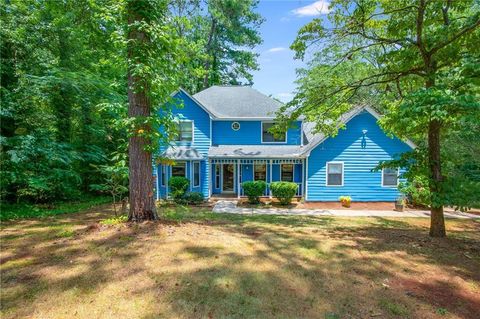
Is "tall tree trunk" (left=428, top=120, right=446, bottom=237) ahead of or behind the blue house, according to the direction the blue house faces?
ahead

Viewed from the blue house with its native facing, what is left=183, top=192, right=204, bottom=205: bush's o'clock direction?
The bush is roughly at 2 o'clock from the blue house.

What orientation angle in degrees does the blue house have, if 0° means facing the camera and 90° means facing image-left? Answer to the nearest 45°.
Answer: approximately 0°

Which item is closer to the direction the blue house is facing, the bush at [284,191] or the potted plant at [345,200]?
the bush

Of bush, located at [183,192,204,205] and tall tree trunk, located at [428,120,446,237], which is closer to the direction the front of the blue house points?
the tall tree trunk
